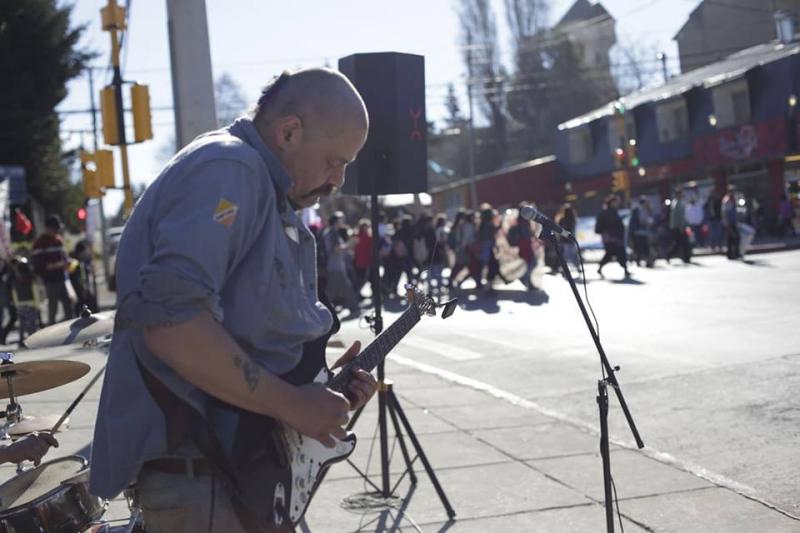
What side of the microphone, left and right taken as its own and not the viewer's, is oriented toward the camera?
left

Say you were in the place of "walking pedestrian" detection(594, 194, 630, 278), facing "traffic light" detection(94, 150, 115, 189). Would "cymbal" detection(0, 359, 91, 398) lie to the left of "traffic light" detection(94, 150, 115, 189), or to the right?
left

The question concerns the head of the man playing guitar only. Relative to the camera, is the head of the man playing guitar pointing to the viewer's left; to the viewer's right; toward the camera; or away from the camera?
to the viewer's right

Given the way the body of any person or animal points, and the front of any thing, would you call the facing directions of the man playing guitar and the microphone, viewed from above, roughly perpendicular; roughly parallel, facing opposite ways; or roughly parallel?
roughly parallel, facing opposite ways

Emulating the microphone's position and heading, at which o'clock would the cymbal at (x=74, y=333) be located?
The cymbal is roughly at 12 o'clock from the microphone.

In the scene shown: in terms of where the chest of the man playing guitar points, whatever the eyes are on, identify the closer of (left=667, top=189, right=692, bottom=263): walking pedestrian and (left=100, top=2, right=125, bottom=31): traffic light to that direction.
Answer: the walking pedestrian

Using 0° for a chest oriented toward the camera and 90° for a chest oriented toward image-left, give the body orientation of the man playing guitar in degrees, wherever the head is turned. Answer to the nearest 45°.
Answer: approximately 270°

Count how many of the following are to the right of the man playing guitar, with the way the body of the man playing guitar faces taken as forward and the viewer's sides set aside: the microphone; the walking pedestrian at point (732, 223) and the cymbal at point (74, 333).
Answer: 0

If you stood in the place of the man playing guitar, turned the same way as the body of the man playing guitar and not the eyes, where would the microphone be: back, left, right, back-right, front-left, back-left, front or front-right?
front-left
